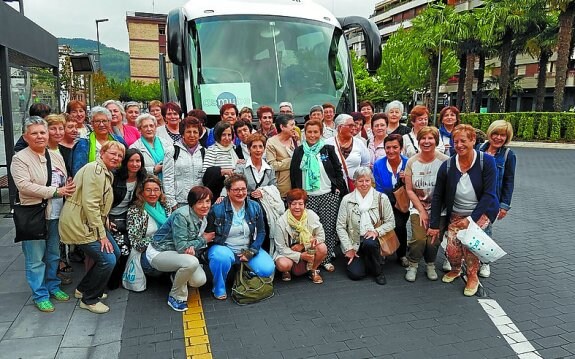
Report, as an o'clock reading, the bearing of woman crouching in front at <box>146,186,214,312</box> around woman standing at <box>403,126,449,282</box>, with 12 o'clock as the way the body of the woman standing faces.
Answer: The woman crouching in front is roughly at 2 o'clock from the woman standing.

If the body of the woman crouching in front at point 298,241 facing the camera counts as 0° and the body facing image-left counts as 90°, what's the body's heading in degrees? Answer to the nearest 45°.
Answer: approximately 0°

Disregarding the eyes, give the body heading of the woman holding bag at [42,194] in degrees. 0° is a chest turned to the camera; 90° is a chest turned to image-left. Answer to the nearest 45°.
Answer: approximately 315°

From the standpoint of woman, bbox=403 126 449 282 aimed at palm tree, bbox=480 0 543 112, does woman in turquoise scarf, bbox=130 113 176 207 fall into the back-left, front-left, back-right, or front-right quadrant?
back-left

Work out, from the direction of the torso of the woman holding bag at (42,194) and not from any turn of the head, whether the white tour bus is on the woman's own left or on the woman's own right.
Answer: on the woman's own left

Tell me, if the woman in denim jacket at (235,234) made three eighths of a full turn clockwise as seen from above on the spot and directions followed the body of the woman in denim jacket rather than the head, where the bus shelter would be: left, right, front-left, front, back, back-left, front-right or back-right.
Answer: front

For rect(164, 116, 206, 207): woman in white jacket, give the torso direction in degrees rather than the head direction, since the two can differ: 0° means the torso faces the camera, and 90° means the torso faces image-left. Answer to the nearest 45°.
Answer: approximately 0°
